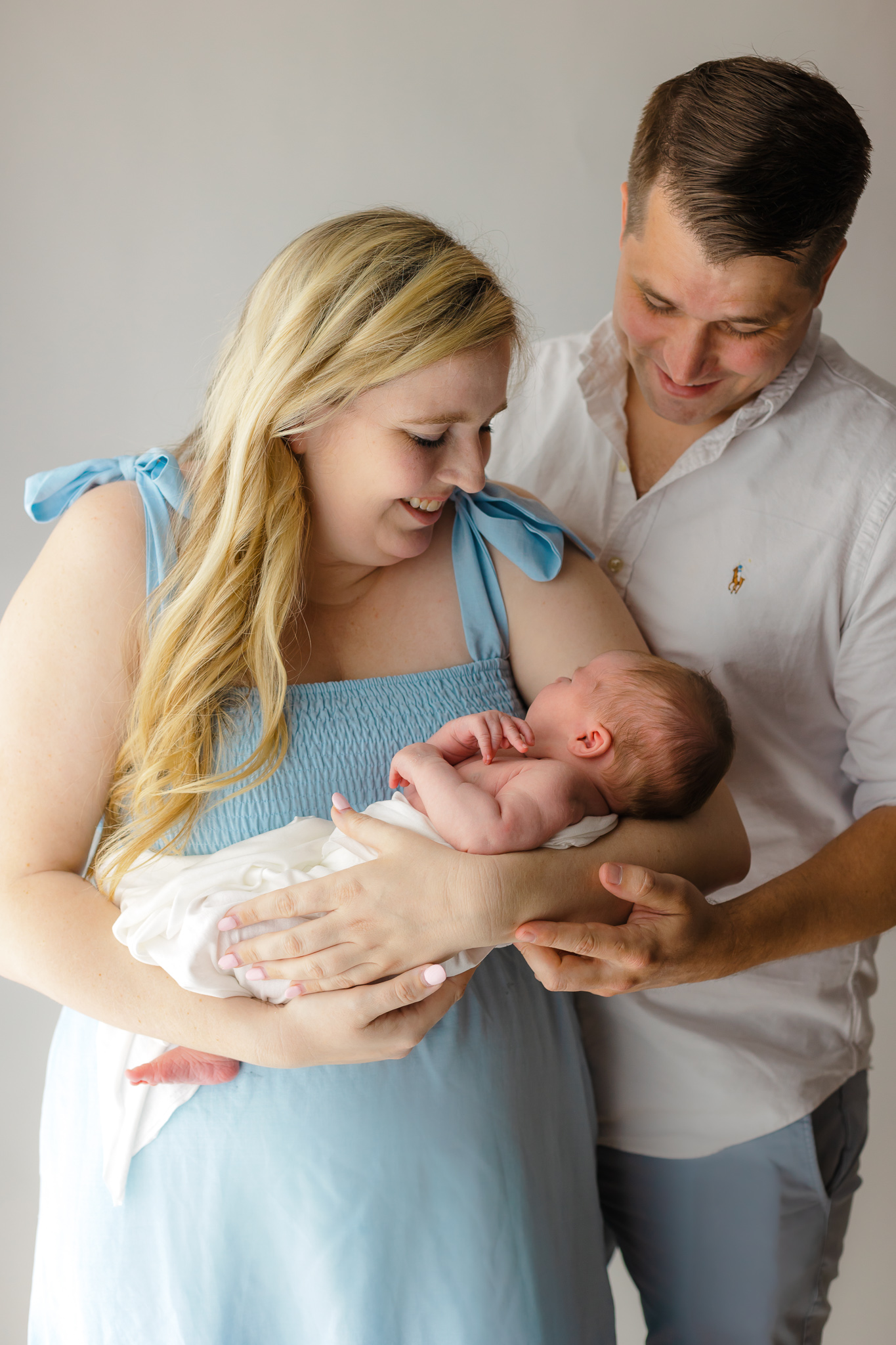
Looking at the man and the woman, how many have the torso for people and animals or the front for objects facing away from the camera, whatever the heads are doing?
0

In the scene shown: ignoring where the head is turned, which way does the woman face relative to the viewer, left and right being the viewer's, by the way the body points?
facing the viewer and to the right of the viewer

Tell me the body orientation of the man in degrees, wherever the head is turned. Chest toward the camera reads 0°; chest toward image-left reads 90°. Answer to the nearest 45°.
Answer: approximately 45°

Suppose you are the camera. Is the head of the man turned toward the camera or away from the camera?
toward the camera

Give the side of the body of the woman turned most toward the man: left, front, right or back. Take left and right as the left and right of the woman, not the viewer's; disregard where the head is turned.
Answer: left

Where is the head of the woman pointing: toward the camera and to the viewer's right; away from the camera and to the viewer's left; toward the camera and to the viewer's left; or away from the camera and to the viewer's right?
toward the camera and to the viewer's right
